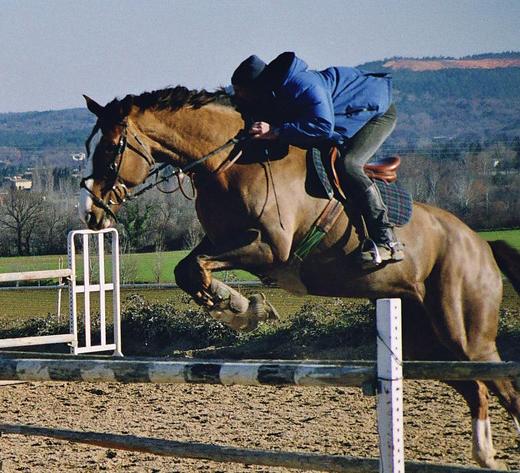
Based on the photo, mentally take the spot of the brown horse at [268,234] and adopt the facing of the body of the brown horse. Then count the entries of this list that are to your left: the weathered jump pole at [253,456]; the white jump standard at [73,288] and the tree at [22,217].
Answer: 1

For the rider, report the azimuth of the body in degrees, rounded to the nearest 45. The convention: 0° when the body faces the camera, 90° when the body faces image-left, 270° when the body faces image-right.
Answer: approximately 90°

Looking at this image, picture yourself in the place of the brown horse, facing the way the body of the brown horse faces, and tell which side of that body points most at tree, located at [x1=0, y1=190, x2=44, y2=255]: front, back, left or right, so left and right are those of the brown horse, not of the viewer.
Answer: right

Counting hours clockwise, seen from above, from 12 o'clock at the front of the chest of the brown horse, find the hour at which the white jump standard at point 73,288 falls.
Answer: The white jump standard is roughly at 2 o'clock from the brown horse.

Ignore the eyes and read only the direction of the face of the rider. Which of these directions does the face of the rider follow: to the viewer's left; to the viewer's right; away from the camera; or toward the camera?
to the viewer's left

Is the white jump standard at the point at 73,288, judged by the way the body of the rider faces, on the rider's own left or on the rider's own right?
on the rider's own right

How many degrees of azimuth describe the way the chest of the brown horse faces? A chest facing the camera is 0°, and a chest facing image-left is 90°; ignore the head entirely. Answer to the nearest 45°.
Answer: approximately 90°

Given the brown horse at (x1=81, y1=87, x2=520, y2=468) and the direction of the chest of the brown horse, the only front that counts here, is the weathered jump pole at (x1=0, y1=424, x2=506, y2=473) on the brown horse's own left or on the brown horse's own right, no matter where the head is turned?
on the brown horse's own left
